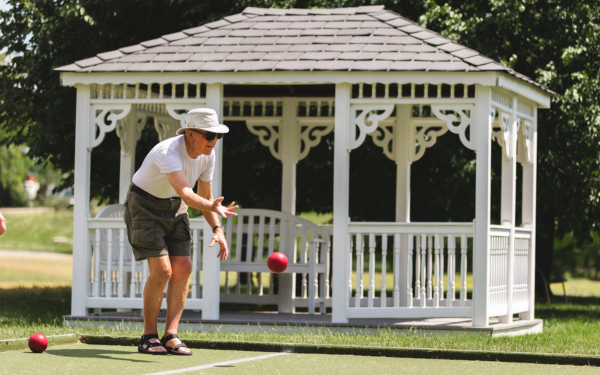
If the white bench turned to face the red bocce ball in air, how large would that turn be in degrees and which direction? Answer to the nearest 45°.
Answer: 0° — it already faces it

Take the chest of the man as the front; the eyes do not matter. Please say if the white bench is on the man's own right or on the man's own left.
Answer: on the man's own left

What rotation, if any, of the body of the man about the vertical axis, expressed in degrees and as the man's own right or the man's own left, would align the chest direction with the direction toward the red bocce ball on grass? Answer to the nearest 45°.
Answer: approximately 135° to the man's own right

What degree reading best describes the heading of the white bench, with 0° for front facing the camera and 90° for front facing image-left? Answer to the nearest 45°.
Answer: approximately 0°

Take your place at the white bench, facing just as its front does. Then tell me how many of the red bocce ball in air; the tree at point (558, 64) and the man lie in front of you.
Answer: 2

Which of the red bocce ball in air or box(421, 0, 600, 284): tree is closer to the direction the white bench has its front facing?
the red bocce ball in air

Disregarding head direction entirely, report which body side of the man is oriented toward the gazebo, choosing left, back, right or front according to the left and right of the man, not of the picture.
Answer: left

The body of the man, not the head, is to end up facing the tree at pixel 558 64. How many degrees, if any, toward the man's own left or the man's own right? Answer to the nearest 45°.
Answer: approximately 90° to the man's own left

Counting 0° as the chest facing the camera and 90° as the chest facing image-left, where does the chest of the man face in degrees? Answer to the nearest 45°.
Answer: approximately 315°
